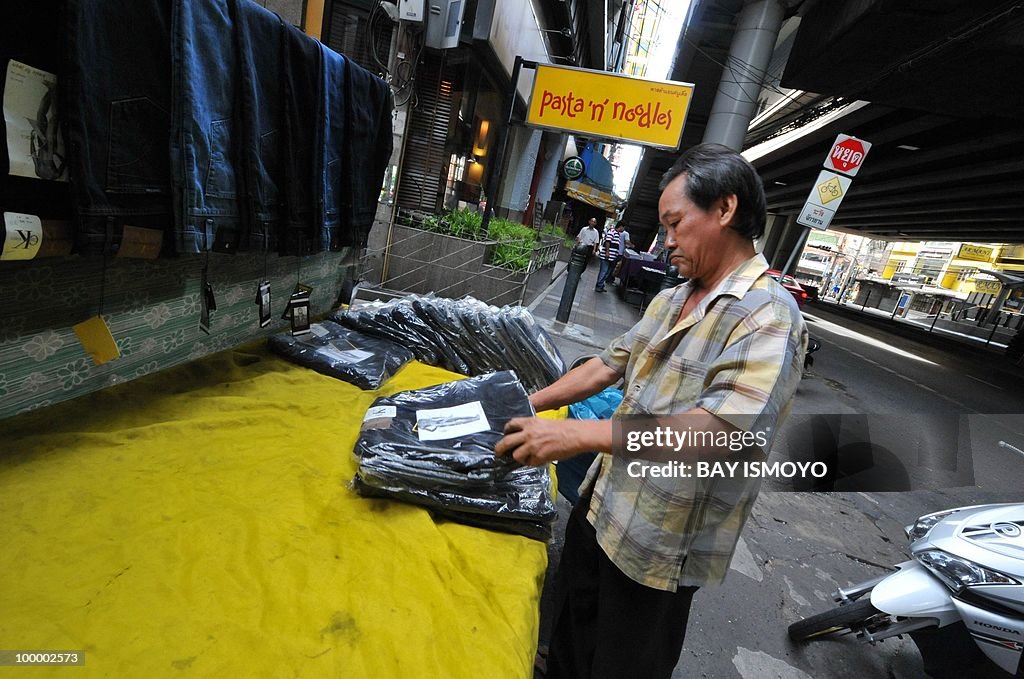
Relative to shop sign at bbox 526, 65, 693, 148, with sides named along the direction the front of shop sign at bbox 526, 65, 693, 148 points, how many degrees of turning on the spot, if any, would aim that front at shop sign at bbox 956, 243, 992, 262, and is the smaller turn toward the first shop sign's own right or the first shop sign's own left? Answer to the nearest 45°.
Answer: approximately 135° to the first shop sign's own left

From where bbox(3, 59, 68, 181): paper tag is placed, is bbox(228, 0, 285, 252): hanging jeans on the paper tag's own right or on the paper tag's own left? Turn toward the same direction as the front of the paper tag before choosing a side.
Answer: on the paper tag's own left

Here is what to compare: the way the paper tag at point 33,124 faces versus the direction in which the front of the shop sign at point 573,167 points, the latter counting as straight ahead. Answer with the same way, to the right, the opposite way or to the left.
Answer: to the left

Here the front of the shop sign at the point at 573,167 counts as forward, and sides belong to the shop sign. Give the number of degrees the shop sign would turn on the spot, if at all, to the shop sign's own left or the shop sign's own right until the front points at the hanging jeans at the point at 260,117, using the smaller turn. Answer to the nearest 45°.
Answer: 0° — it already faces it

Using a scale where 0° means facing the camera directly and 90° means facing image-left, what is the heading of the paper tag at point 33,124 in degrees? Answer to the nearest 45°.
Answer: approximately 315°

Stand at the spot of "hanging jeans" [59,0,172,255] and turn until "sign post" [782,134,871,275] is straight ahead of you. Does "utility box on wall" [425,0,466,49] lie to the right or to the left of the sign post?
left

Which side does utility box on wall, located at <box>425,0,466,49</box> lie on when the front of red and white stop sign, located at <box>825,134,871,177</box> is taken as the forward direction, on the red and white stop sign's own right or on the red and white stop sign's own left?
on the red and white stop sign's own right

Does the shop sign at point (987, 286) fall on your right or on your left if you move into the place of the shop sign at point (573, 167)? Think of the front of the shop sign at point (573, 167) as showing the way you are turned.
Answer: on your left

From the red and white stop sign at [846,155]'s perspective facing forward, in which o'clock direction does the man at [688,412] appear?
The man is roughly at 12 o'clock from the red and white stop sign.

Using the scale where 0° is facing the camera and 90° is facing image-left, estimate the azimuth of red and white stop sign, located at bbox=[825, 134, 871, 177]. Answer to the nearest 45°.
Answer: approximately 0°
